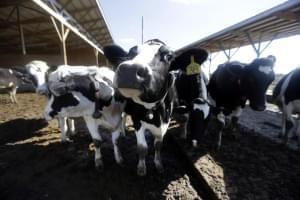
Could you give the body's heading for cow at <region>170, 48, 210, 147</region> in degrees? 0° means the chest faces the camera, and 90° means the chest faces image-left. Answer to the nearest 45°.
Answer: approximately 0°

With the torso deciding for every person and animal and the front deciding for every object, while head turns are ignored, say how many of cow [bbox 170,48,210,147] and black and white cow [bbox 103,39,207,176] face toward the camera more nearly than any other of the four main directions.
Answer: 2

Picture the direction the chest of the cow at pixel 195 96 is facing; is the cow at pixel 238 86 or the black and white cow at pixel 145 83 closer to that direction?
the black and white cow

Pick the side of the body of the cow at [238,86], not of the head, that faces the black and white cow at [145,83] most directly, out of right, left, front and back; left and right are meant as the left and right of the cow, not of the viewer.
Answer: right

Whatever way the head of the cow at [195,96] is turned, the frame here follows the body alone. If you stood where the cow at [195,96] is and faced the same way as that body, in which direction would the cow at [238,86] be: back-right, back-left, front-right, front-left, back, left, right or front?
back-left

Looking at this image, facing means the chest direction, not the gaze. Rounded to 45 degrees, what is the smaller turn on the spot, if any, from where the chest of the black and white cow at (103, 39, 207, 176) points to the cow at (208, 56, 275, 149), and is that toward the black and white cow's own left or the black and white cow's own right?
approximately 135° to the black and white cow's own left
